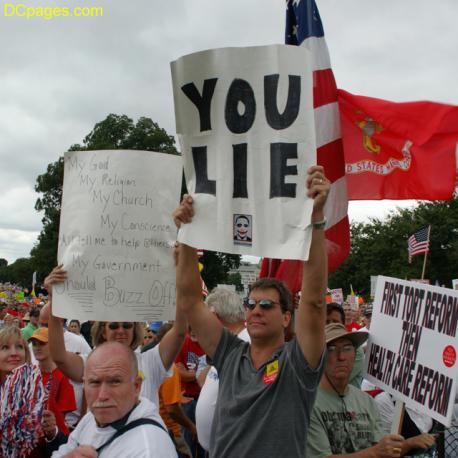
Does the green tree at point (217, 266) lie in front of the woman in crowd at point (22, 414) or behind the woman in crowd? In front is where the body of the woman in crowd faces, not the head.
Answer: behind

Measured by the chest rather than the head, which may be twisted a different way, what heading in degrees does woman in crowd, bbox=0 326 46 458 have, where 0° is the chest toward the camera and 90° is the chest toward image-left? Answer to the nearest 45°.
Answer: approximately 45°

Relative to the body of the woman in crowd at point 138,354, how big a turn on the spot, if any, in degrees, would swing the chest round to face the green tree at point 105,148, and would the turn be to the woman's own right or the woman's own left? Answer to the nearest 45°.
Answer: approximately 180°

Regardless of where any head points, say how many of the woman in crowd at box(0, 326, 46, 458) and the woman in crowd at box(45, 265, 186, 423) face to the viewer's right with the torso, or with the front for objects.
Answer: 0

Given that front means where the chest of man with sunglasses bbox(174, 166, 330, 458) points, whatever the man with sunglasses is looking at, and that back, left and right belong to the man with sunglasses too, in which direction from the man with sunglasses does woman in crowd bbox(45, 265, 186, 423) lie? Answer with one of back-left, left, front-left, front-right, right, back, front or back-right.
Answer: right

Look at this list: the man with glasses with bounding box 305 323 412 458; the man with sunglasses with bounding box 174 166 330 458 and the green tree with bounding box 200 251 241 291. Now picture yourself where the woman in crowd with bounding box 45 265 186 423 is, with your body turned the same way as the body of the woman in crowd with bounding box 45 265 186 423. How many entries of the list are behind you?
1

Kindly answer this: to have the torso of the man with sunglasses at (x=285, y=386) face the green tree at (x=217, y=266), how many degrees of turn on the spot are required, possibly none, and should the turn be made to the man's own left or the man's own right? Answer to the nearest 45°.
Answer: approximately 135° to the man's own right

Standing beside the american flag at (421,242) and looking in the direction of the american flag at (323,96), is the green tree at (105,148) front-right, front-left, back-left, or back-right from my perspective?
back-right

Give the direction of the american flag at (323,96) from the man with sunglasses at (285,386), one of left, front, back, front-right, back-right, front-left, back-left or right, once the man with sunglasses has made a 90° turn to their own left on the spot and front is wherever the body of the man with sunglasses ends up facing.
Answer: back-left
